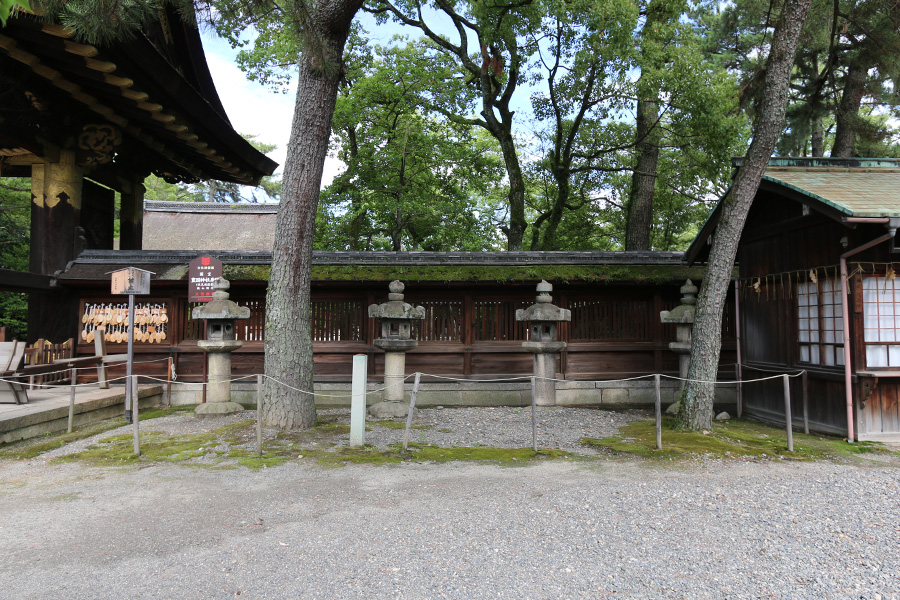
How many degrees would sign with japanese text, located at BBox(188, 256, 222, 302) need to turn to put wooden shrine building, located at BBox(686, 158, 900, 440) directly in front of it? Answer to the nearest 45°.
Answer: approximately 45° to its left

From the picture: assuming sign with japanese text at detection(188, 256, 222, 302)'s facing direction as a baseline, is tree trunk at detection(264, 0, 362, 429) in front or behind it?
in front

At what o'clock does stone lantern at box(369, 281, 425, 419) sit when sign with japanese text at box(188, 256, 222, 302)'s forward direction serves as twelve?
The stone lantern is roughly at 10 o'clock from the sign with japanese text.

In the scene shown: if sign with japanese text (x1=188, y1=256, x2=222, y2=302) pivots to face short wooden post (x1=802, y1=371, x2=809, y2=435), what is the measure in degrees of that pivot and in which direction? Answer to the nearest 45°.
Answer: approximately 45° to its left

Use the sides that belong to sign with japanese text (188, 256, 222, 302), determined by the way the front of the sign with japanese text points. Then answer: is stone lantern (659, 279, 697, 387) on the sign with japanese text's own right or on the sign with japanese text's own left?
on the sign with japanese text's own left

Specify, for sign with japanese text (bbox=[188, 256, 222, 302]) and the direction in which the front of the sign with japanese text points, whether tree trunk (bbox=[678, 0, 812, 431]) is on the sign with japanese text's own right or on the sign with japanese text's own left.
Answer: on the sign with japanese text's own left

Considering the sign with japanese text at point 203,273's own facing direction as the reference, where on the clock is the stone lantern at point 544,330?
The stone lantern is roughly at 10 o'clock from the sign with japanese text.

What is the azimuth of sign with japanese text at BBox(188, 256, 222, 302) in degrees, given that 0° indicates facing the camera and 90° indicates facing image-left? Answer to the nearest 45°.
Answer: approximately 0°
